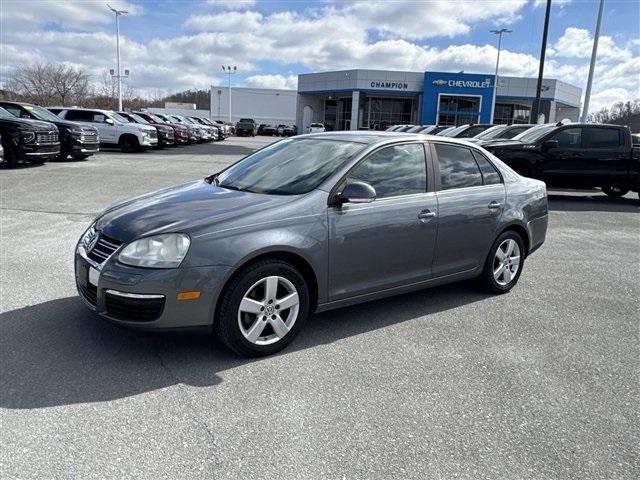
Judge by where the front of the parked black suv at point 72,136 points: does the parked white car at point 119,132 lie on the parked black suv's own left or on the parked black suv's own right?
on the parked black suv's own left

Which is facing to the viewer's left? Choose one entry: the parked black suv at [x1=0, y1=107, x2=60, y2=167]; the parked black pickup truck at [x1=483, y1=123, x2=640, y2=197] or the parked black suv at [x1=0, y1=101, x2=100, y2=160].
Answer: the parked black pickup truck at [x1=483, y1=123, x2=640, y2=197]

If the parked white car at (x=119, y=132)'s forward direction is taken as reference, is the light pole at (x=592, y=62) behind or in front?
in front

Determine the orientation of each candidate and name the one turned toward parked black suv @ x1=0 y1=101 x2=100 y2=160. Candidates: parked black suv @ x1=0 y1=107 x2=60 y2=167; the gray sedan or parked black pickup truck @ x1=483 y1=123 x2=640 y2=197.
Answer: parked black pickup truck @ x1=483 y1=123 x2=640 y2=197

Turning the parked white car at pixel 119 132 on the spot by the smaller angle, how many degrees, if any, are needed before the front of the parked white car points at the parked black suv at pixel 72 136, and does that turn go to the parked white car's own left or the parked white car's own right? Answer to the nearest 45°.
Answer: approximately 45° to the parked white car's own right

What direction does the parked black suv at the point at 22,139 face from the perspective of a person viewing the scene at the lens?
facing the viewer and to the right of the viewer

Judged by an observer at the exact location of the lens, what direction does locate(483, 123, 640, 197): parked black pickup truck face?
facing to the left of the viewer

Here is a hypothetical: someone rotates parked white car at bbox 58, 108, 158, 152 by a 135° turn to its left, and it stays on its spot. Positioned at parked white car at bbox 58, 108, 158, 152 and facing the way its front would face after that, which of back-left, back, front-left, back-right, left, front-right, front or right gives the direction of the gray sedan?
back

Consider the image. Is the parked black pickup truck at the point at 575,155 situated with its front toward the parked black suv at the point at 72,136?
yes

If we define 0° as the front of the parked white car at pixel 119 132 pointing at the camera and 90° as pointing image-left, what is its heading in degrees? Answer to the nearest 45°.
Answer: approximately 315°

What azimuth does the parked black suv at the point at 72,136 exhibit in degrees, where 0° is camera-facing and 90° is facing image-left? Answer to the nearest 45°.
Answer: approximately 315°

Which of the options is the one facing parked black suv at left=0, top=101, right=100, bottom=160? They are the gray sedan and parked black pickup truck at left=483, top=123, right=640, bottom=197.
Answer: parked black pickup truck at left=483, top=123, right=640, bottom=197

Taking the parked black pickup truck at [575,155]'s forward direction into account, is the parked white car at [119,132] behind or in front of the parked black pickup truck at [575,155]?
in front

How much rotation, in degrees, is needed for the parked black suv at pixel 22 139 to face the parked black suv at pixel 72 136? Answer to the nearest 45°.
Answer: approximately 90° to its left
